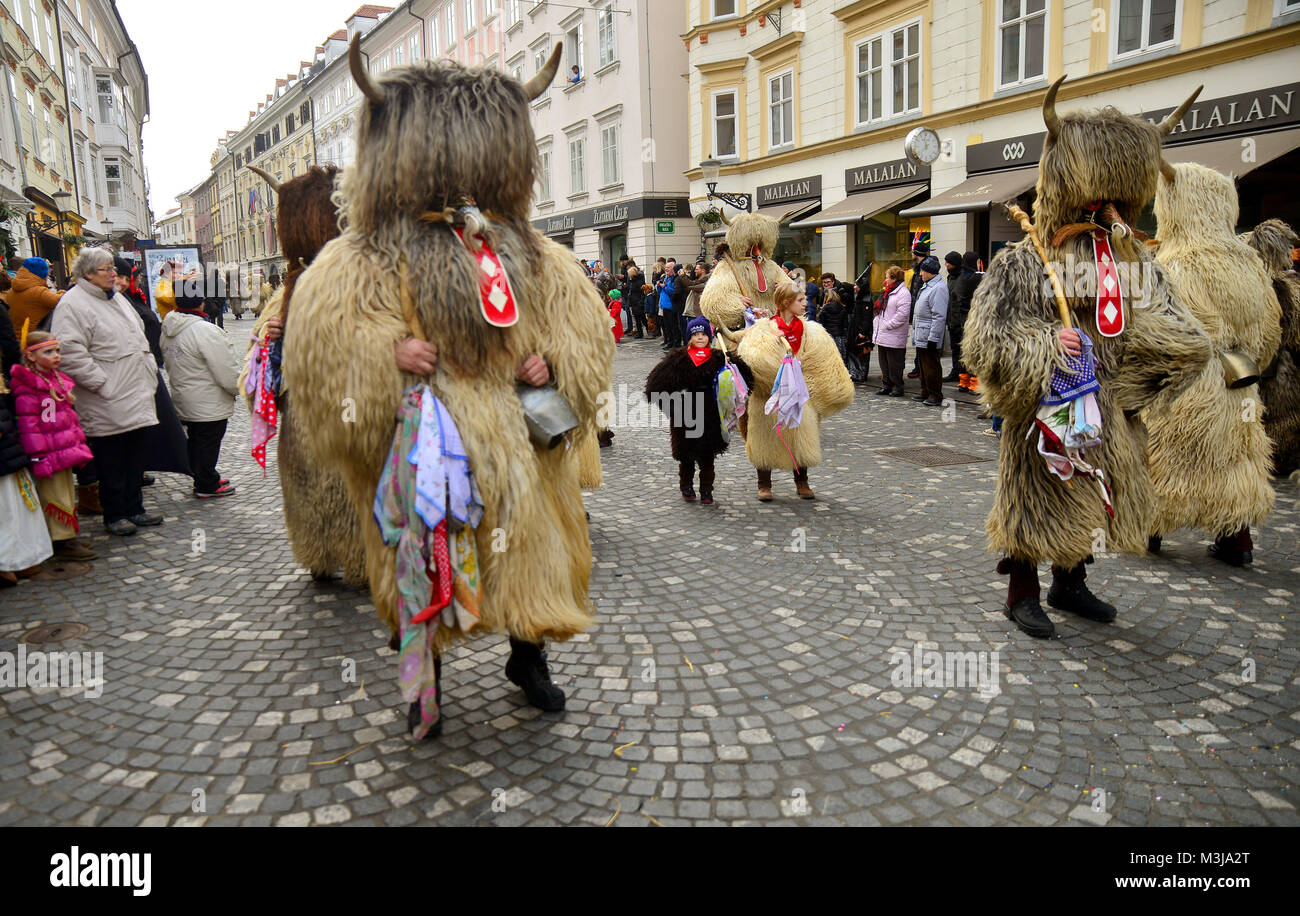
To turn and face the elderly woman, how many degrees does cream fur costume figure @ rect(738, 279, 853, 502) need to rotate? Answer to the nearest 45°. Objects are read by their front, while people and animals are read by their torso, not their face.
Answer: approximately 90° to its right

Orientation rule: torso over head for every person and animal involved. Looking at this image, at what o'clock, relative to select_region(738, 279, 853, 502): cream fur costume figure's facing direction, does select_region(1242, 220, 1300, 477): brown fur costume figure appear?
The brown fur costume figure is roughly at 9 o'clock from the cream fur costume figure.

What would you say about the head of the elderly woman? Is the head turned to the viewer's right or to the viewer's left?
to the viewer's right

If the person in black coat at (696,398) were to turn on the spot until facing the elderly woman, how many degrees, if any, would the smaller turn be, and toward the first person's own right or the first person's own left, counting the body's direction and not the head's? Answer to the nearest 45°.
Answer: approximately 90° to the first person's own right

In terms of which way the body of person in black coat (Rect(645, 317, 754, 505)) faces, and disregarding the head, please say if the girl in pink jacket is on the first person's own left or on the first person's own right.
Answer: on the first person's own right

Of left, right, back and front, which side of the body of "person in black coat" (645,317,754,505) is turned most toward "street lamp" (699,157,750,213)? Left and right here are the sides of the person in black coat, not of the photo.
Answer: back

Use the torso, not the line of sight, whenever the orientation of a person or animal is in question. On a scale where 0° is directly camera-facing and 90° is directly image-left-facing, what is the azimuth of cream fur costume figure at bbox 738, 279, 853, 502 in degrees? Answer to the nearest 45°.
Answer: approximately 0°

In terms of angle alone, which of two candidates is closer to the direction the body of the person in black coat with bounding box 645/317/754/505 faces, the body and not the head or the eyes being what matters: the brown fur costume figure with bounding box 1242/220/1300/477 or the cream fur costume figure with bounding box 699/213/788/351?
the brown fur costume figure

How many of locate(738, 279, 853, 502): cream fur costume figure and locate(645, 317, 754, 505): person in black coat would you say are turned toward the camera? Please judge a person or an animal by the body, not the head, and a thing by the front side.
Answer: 2

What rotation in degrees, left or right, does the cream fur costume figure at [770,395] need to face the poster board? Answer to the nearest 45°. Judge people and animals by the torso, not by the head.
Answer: approximately 135° to its right

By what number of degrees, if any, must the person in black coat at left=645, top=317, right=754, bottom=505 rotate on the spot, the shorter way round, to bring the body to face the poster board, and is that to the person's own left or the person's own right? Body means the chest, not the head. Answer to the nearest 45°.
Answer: approximately 135° to the person's own right
